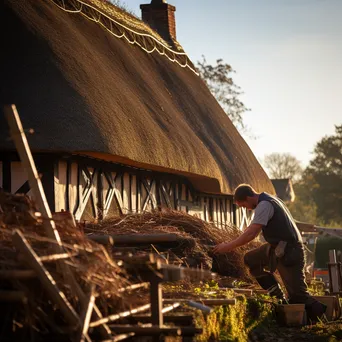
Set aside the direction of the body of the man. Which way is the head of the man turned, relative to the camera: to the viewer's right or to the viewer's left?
to the viewer's left

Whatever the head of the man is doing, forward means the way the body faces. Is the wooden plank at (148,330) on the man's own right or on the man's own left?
on the man's own left

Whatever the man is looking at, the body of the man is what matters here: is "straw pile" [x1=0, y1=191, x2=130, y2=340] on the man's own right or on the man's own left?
on the man's own left

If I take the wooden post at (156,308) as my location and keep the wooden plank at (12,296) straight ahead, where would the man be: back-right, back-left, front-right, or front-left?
back-right

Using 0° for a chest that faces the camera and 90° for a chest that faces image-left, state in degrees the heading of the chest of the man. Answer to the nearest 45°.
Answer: approximately 90°

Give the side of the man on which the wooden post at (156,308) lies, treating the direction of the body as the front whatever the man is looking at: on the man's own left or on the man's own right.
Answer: on the man's own left
